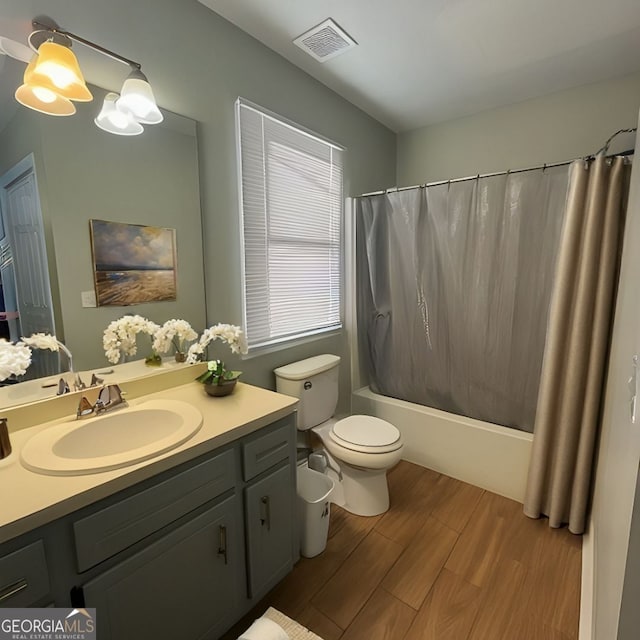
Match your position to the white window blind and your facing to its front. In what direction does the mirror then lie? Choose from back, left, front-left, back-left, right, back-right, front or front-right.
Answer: right

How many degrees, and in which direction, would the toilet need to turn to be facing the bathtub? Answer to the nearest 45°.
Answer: approximately 45° to its left

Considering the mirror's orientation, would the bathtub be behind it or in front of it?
in front

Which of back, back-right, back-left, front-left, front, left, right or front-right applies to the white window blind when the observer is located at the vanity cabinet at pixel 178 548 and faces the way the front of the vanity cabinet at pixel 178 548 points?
left

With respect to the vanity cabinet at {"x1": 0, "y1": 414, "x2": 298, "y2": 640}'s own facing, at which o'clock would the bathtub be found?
The bathtub is roughly at 10 o'clock from the vanity cabinet.

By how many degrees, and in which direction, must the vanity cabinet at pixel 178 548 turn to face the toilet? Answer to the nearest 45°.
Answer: approximately 90° to its left
